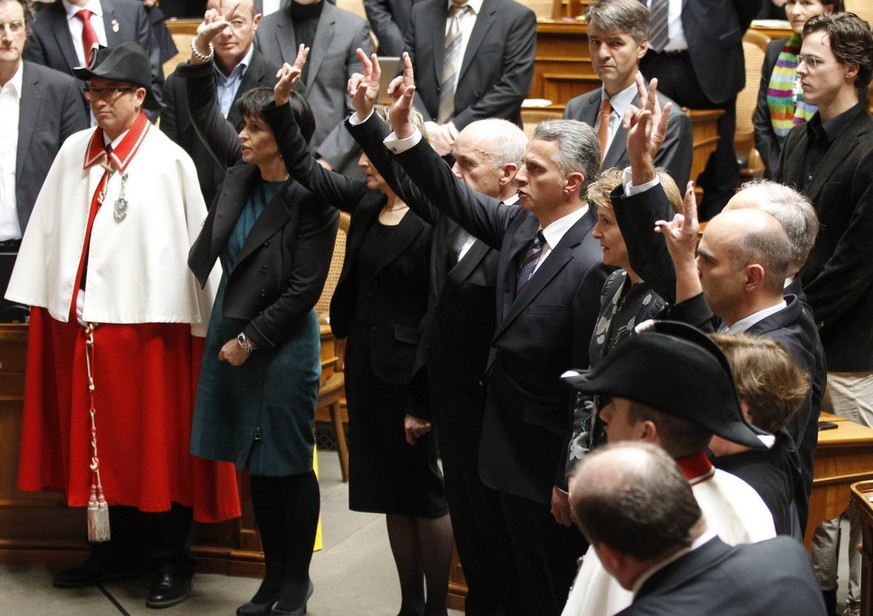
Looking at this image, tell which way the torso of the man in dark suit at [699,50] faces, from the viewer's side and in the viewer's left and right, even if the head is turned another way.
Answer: facing the viewer and to the left of the viewer

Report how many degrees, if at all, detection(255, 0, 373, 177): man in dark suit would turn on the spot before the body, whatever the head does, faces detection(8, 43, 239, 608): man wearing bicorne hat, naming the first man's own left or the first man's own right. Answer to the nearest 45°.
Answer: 0° — they already face them

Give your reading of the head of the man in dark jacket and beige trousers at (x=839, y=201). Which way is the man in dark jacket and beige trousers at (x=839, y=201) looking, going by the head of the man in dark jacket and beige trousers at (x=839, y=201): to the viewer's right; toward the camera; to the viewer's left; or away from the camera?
to the viewer's left

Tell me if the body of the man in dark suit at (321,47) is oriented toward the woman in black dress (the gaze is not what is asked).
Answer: yes

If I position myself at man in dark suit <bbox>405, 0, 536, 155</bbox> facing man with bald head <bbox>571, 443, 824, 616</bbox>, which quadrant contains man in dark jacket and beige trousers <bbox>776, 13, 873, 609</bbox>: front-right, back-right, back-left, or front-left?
front-left

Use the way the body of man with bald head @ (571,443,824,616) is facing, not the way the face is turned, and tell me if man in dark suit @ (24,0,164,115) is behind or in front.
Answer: in front

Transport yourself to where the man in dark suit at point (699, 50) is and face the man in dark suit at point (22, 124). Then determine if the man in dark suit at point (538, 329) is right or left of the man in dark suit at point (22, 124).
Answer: left

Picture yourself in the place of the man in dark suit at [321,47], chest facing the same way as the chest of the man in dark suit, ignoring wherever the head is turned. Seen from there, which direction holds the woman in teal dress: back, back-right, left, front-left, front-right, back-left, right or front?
front

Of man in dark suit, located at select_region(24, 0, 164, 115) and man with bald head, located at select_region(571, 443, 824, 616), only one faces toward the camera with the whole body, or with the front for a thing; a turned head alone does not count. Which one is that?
the man in dark suit

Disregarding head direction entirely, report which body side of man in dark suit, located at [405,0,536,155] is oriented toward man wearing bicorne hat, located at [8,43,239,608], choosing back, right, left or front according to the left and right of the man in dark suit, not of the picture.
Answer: front

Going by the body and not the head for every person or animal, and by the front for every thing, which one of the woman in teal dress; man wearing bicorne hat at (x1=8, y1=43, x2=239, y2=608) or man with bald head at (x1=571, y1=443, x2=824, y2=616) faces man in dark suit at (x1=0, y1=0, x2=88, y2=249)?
the man with bald head

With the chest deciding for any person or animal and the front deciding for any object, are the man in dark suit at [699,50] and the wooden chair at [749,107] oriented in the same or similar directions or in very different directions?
same or similar directions

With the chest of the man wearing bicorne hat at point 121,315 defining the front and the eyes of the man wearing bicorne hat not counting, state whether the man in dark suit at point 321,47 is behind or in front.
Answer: behind

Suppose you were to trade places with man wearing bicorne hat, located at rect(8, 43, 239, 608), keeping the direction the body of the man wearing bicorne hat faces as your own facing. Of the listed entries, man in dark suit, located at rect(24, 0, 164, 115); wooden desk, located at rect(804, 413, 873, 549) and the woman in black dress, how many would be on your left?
2

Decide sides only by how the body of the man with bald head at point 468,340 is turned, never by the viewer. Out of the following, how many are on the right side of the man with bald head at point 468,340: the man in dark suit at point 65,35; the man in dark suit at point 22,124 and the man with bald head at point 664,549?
2

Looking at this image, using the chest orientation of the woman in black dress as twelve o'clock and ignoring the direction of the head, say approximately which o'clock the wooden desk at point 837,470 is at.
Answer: The wooden desk is roughly at 8 o'clock from the woman in black dress.

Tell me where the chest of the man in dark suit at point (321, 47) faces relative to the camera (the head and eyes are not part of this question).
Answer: toward the camera

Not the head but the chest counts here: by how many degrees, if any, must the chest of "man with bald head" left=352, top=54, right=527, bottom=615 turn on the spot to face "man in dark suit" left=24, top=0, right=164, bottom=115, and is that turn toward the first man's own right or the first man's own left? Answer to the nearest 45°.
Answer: approximately 90° to the first man's own right

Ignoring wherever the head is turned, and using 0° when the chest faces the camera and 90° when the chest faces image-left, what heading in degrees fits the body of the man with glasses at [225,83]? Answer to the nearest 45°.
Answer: approximately 45°
